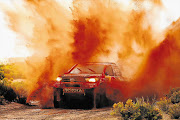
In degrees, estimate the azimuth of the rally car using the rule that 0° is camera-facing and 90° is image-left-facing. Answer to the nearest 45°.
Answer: approximately 45°

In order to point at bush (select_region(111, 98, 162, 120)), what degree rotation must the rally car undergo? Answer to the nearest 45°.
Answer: approximately 90° to its left
